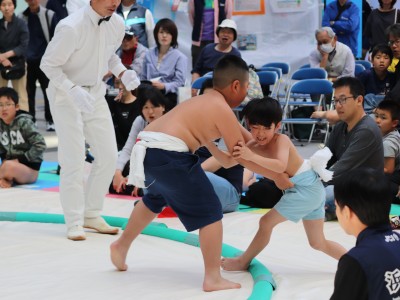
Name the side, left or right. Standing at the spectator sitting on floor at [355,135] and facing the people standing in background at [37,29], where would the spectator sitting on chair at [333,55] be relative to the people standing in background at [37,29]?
right

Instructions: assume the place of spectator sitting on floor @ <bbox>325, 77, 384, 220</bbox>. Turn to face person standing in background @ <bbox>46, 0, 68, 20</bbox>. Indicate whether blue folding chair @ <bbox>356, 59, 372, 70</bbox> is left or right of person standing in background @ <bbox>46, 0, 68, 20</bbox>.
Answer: right

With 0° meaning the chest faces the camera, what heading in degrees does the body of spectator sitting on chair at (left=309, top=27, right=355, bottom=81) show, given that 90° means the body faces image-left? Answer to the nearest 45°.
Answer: approximately 45°

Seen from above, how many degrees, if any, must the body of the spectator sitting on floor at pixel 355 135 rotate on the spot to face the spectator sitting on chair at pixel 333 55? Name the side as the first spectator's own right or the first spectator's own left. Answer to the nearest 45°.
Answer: approximately 135° to the first spectator's own right

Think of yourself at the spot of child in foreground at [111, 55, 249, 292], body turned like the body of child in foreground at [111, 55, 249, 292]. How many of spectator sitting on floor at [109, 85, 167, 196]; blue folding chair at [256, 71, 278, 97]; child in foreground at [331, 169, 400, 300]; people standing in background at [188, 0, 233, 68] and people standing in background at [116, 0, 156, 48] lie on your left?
4

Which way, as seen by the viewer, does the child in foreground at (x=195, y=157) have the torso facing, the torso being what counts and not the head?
to the viewer's right

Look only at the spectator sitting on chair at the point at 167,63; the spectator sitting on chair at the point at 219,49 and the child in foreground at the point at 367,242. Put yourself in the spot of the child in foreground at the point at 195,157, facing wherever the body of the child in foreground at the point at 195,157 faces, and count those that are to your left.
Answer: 2

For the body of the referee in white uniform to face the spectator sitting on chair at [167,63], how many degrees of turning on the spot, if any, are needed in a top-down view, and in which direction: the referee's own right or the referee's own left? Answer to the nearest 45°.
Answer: approximately 135° to the referee's own left

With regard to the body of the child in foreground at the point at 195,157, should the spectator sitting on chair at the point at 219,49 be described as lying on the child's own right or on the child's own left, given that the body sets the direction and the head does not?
on the child's own left
